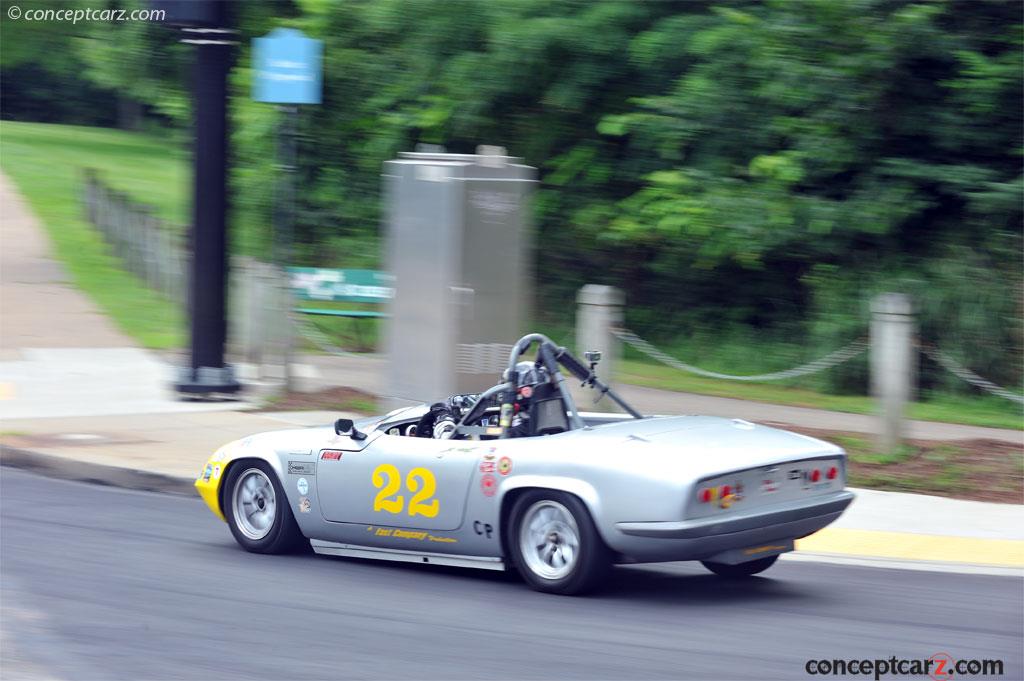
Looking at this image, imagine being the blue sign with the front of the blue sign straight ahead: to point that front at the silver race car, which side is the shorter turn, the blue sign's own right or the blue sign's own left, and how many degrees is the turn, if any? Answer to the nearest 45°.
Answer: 0° — it already faces it

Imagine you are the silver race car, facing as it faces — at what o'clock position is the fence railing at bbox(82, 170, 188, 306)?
The fence railing is roughly at 1 o'clock from the silver race car.

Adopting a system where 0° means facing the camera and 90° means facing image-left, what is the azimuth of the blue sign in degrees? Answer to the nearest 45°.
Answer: approximately 0°

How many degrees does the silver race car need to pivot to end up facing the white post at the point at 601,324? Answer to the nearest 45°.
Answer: approximately 45° to its right

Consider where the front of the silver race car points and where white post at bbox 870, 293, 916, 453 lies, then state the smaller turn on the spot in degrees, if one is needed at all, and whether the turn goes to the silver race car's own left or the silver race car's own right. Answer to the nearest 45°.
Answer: approximately 90° to the silver race car's own right

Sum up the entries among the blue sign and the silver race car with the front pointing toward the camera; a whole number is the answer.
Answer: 1

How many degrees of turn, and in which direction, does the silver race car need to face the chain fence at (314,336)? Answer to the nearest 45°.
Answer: approximately 45° to its right

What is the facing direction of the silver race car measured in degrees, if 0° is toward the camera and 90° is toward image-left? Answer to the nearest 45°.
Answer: approximately 135°
